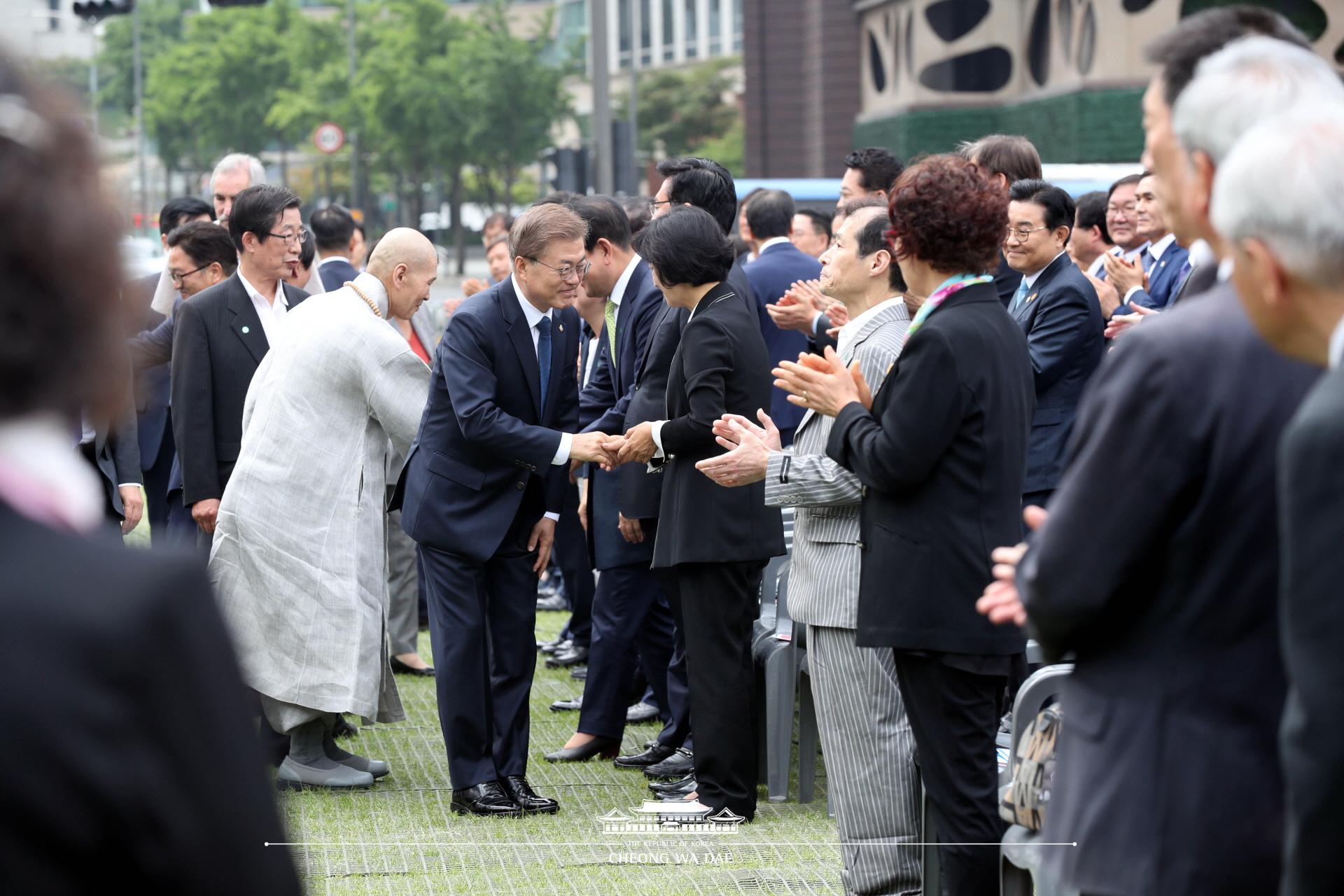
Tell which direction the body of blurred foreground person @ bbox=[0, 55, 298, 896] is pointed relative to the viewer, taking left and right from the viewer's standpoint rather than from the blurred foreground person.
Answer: facing away from the viewer and to the right of the viewer

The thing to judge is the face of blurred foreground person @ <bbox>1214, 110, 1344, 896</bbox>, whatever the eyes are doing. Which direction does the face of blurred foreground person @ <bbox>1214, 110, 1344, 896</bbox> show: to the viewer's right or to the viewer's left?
to the viewer's left

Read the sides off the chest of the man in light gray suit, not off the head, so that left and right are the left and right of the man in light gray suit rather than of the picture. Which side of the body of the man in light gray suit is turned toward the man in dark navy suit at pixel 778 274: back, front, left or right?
right

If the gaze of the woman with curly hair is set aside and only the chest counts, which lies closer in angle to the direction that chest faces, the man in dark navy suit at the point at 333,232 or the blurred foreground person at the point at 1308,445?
the man in dark navy suit

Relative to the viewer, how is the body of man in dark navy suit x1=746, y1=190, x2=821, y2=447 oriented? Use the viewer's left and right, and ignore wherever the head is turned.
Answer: facing away from the viewer and to the left of the viewer

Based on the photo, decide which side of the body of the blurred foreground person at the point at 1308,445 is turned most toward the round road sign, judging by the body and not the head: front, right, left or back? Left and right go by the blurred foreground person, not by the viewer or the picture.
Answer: front

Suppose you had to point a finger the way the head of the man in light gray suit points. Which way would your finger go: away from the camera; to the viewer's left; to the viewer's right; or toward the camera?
to the viewer's left

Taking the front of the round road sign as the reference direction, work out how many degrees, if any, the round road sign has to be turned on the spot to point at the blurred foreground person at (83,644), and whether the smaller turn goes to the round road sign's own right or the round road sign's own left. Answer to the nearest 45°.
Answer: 0° — it already faces them

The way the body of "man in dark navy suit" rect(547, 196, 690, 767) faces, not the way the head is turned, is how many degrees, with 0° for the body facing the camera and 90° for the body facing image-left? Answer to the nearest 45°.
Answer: approximately 90°

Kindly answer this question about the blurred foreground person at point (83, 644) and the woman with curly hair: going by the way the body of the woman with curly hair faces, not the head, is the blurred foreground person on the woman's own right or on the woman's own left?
on the woman's own left

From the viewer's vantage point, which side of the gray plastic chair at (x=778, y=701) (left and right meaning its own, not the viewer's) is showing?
left

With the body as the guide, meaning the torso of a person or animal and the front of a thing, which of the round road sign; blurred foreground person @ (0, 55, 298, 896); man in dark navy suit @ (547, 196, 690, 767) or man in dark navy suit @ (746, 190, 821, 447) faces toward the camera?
the round road sign

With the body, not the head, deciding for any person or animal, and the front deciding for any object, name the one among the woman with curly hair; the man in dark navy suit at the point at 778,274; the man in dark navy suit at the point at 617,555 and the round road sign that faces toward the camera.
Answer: the round road sign

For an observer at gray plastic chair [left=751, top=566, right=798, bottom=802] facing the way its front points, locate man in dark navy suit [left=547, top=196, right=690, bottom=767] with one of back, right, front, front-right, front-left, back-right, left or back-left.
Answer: front-right

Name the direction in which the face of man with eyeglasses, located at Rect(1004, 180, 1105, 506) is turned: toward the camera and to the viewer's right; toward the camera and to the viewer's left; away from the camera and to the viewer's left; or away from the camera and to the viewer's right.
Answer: toward the camera and to the viewer's left

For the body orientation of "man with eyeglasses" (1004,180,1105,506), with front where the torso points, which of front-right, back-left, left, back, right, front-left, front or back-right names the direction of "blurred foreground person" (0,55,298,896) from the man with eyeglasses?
front-left

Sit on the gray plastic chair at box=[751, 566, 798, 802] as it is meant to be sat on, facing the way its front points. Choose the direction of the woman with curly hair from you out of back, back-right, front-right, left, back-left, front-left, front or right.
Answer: left
